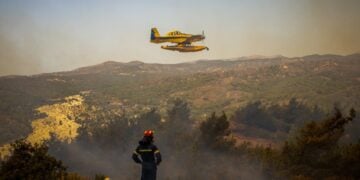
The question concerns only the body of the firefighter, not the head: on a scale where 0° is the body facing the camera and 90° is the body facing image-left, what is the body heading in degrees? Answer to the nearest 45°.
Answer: approximately 180°

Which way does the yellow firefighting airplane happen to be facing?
to the viewer's right

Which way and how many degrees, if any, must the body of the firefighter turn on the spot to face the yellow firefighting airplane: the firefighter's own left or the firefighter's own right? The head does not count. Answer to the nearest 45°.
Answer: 0° — they already face it

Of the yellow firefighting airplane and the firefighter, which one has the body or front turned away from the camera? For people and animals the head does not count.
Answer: the firefighter

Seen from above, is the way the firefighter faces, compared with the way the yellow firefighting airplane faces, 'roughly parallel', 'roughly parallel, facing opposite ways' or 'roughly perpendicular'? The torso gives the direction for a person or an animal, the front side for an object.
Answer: roughly perpendicular

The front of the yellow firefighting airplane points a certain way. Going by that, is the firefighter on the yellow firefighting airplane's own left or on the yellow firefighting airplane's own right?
on the yellow firefighting airplane's own right

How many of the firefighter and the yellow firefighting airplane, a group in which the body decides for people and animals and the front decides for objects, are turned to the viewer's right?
1
